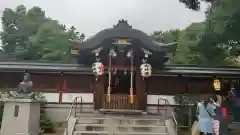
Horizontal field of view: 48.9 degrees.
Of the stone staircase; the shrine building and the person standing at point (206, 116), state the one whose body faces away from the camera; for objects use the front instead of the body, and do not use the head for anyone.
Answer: the person standing

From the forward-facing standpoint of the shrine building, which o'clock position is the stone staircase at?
The stone staircase is roughly at 12 o'clock from the shrine building.

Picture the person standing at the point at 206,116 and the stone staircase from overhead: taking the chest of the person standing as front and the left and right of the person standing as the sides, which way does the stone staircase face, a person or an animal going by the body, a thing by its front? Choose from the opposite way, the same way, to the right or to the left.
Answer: the opposite way

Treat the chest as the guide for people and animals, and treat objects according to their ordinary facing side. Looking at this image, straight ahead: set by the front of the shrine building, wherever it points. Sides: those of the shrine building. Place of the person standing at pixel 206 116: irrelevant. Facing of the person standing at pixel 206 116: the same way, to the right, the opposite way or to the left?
the opposite way

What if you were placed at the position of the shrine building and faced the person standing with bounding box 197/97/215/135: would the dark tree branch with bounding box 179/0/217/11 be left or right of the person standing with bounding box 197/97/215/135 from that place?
left

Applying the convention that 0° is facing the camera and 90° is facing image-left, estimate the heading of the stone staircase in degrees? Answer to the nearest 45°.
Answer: approximately 0°

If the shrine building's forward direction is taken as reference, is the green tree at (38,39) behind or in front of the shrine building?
behind

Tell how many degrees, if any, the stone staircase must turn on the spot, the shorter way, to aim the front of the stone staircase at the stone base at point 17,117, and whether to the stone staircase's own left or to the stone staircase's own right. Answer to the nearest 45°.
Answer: approximately 90° to the stone staircase's own right

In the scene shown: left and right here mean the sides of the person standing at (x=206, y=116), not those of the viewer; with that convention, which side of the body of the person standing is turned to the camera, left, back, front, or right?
back

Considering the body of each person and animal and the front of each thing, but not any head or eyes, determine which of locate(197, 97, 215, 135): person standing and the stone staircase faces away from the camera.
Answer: the person standing

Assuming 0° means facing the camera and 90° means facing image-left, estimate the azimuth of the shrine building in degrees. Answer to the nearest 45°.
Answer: approximately 0°
